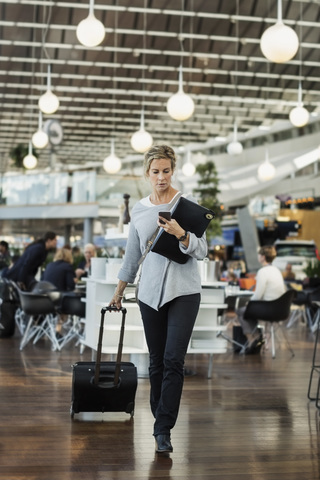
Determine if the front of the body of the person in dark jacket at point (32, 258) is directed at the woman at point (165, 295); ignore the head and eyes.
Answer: no

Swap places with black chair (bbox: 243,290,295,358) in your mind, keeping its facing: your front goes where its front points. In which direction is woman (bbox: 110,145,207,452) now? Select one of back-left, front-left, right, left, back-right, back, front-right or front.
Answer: left

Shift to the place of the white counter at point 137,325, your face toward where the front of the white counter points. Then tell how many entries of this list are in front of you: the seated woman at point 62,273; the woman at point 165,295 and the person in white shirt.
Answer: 1

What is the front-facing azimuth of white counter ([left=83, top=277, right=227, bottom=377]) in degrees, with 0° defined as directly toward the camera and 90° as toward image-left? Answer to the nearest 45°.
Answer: approximately 0°

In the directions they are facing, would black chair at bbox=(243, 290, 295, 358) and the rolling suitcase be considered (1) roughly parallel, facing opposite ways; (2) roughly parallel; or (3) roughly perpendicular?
roughly perpendicular

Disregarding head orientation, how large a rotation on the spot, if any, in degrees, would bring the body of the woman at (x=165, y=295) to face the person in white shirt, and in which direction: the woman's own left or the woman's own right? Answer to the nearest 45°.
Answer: approximately 180°

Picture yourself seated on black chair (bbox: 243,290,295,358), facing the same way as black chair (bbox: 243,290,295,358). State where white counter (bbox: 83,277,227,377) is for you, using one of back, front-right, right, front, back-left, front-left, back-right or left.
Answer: front-left

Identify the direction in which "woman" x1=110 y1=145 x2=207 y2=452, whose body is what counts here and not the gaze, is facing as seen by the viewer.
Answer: toward the camera

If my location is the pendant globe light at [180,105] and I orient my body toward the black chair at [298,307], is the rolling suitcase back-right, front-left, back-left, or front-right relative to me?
back-right

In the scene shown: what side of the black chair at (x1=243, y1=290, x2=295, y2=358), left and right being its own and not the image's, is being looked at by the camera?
left

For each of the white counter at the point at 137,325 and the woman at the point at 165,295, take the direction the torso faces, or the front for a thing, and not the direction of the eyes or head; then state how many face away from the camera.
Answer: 0
